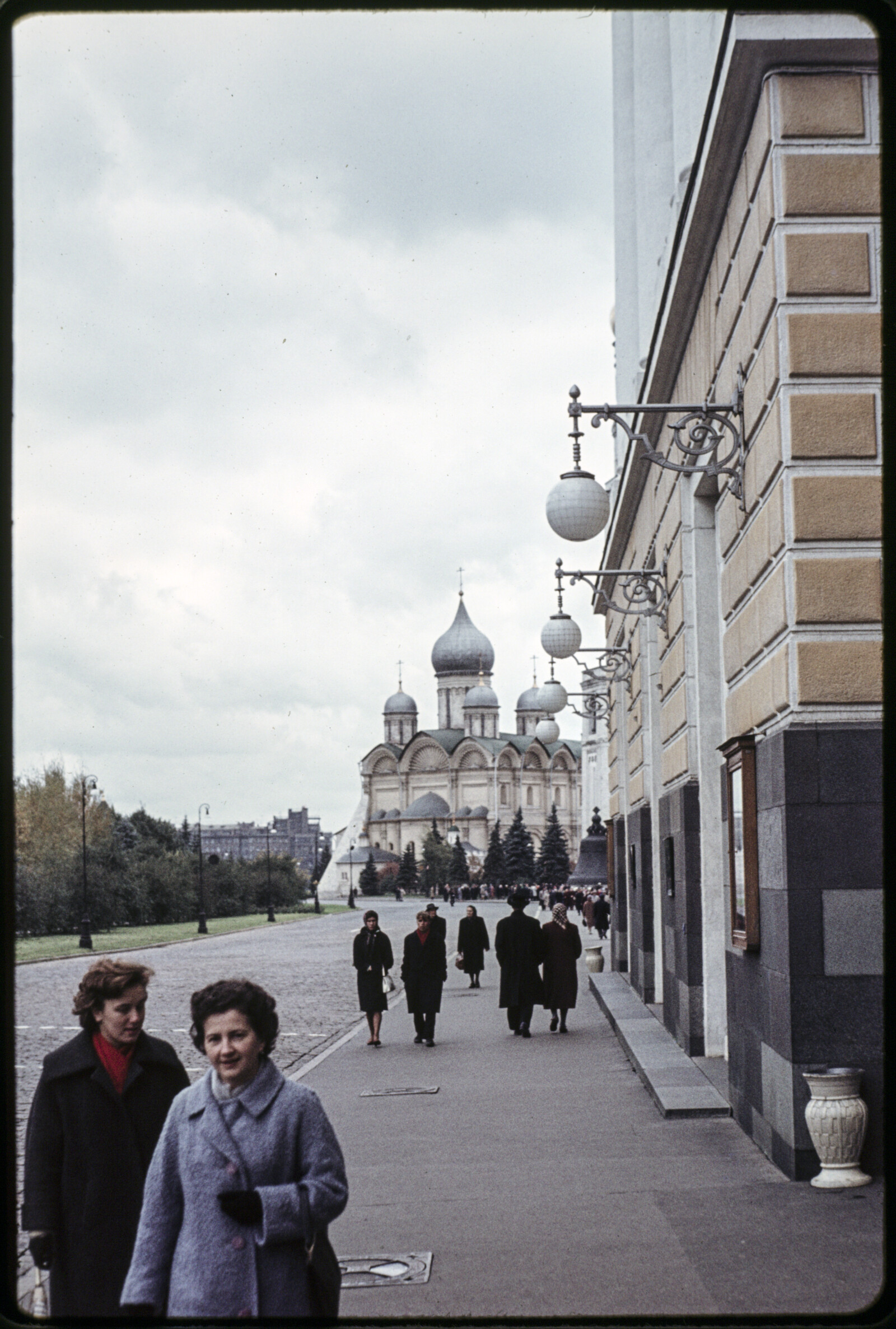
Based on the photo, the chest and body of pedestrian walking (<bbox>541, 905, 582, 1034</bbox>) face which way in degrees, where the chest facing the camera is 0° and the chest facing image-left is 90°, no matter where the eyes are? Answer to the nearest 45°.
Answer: approximately 180°

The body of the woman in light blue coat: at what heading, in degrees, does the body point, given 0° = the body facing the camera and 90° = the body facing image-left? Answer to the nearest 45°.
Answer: approximately 0°

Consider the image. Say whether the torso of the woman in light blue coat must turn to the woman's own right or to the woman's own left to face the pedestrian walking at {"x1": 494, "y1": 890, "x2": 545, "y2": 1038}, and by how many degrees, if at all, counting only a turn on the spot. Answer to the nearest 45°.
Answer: approximately 180°

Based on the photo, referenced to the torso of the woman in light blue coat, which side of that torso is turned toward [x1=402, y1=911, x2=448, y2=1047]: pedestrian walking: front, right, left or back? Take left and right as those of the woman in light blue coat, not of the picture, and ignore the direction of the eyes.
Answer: back

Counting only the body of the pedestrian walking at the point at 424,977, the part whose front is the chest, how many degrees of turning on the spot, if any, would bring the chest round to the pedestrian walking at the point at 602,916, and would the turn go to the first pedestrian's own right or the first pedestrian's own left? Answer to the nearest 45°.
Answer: approximately 180°

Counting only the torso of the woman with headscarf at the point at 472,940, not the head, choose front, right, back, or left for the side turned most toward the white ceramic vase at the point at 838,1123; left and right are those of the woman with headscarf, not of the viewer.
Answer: front

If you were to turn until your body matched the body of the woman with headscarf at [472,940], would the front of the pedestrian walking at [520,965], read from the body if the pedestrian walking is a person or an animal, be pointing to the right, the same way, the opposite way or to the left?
the opposite way

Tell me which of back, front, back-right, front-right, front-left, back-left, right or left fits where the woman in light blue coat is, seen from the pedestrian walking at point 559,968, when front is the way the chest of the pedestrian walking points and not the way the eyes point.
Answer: back

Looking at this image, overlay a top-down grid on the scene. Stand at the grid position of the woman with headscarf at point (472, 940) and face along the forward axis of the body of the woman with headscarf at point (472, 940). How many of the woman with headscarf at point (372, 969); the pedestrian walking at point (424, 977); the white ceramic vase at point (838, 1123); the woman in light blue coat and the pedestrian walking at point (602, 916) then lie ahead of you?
4

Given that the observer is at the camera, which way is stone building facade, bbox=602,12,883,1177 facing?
facing to the left of the viewer
